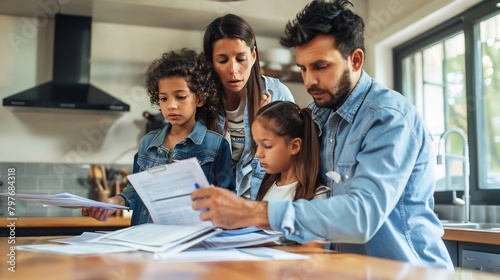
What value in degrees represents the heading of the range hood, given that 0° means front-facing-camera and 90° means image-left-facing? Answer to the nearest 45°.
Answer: approximately 0°

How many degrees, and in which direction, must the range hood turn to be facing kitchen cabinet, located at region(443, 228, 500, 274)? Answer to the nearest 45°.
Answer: approximately 45° to its left

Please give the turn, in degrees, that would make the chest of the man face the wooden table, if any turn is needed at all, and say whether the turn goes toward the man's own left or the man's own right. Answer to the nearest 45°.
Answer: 0° — they already face it

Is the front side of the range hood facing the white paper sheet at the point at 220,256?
yes

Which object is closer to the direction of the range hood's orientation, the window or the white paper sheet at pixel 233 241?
the white paper sheet

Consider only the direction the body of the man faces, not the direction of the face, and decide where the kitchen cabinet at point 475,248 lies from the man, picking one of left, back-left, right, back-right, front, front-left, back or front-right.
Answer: back

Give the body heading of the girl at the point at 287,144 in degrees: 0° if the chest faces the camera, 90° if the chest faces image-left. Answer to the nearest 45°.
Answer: approximately 45°
